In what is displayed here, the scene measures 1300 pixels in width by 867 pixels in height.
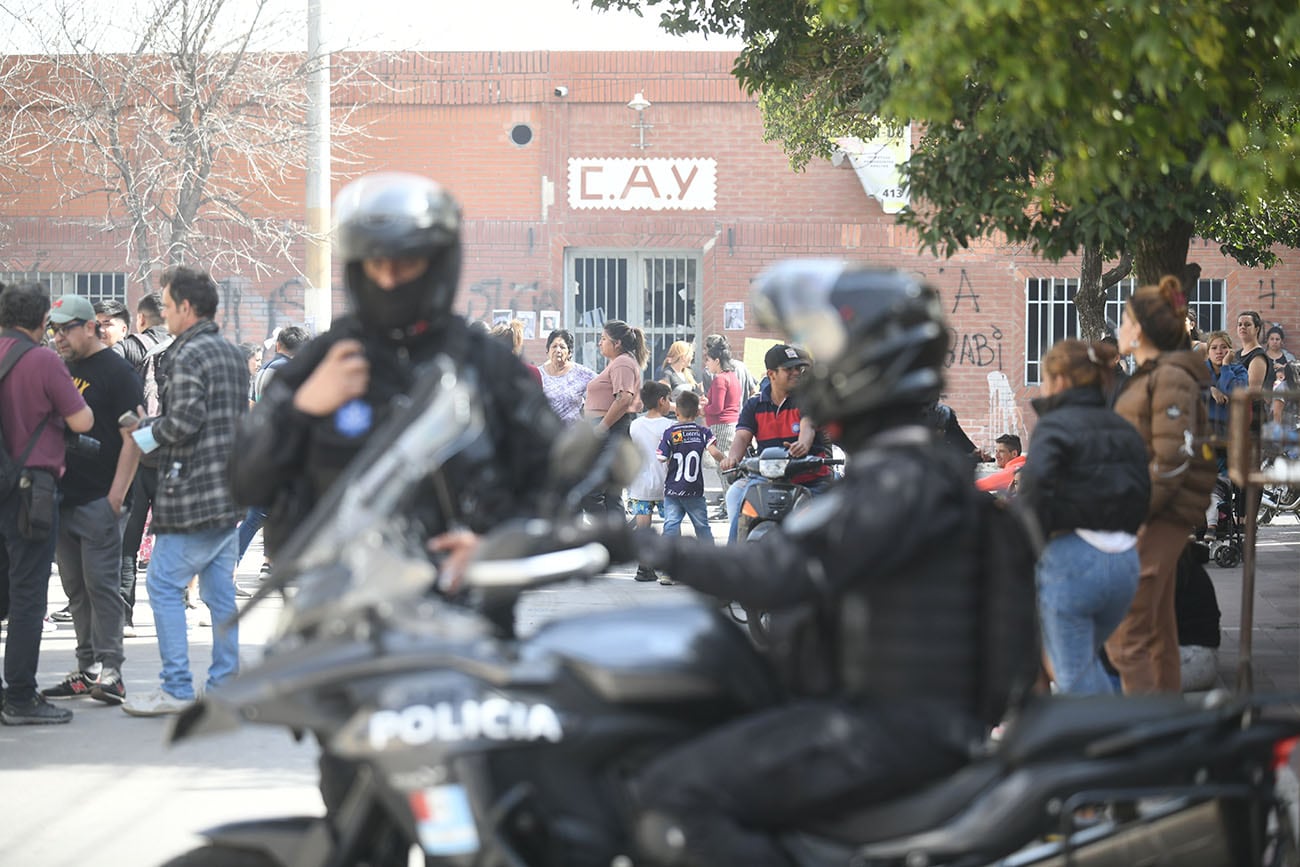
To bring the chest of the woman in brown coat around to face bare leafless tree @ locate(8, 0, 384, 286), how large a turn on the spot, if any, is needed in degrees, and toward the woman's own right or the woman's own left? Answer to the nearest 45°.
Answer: approximately 45° to the woman's own right

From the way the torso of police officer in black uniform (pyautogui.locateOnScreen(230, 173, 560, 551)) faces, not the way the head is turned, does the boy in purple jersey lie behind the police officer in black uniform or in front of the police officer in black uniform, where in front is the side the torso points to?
behind

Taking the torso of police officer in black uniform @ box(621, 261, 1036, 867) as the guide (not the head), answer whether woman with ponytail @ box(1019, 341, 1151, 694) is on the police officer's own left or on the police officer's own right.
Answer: on the police officer's own right

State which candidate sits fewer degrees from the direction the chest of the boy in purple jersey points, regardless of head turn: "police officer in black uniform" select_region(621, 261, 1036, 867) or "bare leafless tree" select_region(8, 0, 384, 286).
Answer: the bare leafless tree

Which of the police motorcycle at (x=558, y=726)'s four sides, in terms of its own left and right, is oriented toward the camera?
left

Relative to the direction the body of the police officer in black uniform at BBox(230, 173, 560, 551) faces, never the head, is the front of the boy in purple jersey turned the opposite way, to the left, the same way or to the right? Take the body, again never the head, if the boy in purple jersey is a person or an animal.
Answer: the opposite way

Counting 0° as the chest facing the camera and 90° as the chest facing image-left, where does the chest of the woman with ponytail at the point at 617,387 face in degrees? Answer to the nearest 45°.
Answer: approximately 90°

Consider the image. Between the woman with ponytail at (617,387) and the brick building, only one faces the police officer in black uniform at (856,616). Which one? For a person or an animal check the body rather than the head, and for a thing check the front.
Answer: the brick building

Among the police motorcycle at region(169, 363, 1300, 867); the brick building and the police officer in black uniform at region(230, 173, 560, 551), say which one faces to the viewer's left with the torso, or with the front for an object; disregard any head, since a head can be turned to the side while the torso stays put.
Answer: the police motorcycle

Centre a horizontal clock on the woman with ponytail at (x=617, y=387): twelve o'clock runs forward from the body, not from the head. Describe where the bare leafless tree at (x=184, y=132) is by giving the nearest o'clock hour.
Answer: The bare leafless tree is roughly at 2 o'clock from the woman with ponytail.

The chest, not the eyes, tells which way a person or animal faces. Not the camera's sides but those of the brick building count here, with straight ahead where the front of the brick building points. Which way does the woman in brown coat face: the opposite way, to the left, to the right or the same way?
to the right

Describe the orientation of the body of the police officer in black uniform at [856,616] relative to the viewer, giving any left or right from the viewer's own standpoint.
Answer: facing to the left of the viewer

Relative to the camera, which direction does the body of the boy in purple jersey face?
away from the camera
